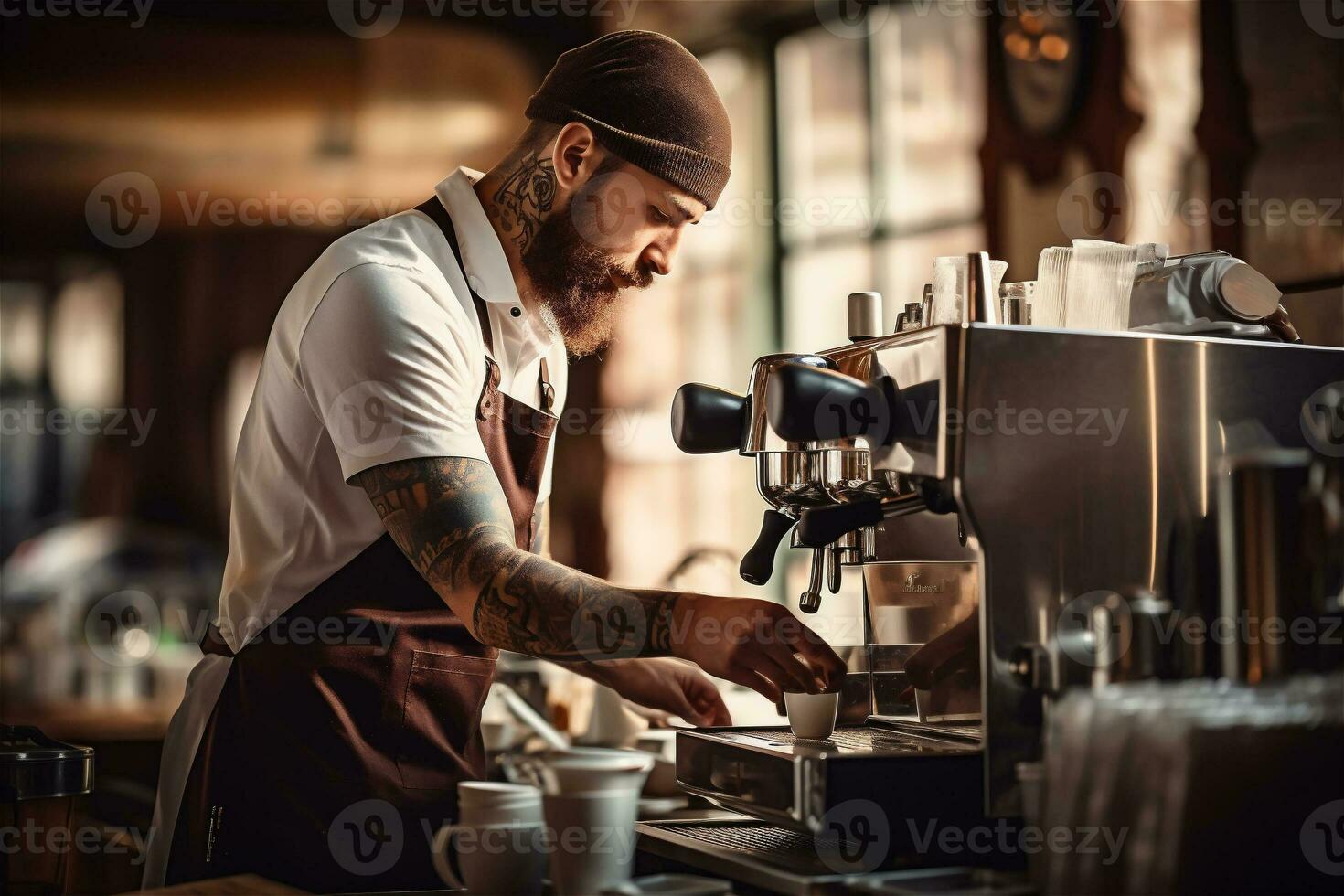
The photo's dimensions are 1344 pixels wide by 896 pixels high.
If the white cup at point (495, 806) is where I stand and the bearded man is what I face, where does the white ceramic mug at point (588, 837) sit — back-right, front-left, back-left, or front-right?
back-right

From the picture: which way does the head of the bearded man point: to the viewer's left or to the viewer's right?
to the viewer's right

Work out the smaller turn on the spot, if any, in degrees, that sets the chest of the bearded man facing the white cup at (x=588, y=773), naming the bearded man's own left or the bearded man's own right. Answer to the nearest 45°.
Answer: approximately 90° to the bearded man's own right

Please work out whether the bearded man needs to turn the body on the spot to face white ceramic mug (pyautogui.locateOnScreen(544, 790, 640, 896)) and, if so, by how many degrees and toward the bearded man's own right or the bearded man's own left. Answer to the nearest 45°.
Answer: approximately 90° to the bearded man's own right

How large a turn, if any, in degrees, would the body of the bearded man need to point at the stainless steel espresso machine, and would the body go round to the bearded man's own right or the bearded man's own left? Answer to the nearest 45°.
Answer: approximately 45° to the bearded man's own right

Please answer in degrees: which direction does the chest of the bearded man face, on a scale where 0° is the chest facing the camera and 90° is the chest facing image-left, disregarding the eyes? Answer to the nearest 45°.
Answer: approximately 270°
